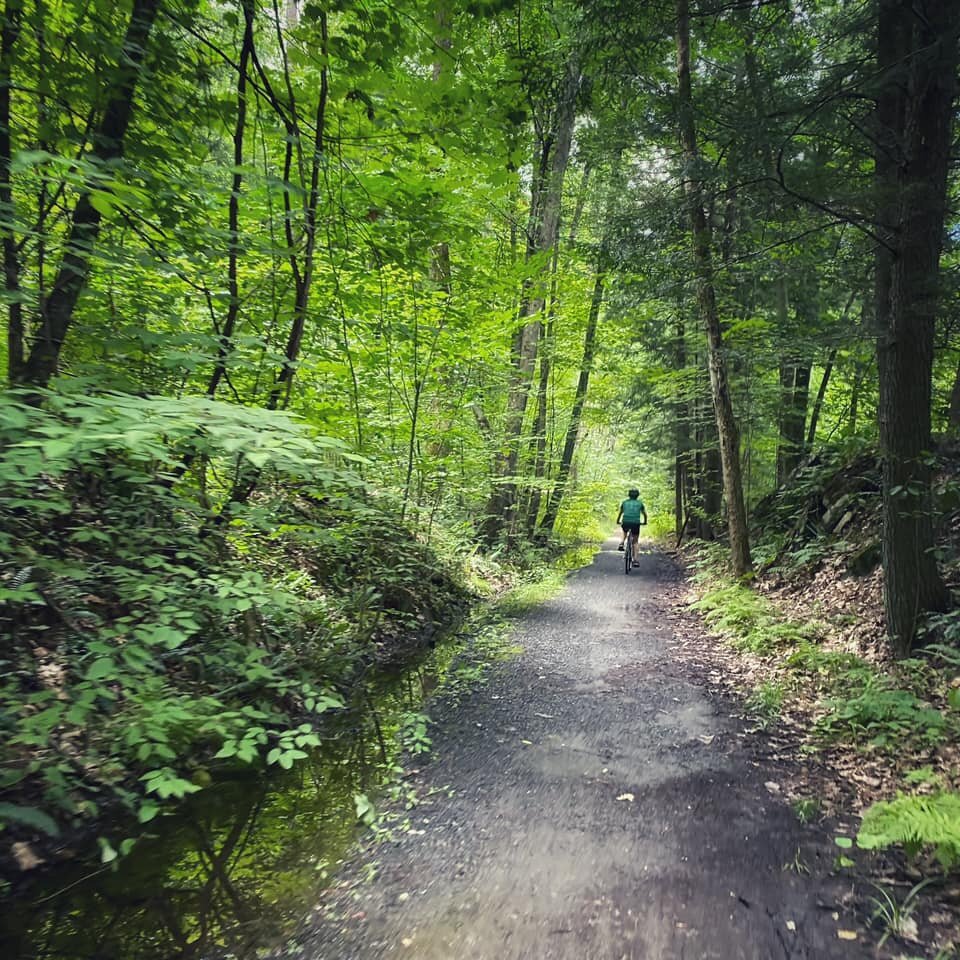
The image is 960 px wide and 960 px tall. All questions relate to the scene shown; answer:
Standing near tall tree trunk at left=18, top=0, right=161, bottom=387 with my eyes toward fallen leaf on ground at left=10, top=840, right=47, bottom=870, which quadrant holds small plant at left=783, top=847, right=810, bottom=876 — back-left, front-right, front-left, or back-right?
front-left

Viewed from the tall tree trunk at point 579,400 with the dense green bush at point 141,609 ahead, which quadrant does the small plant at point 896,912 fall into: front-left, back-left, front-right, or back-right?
front-left

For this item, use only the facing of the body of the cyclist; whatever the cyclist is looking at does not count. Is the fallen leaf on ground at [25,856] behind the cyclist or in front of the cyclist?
behind

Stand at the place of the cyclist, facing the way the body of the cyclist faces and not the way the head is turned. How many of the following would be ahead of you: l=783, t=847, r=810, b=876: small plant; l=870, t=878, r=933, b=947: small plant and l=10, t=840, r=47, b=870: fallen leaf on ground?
0

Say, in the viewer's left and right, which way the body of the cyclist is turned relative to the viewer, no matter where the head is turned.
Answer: facing away from the viewer

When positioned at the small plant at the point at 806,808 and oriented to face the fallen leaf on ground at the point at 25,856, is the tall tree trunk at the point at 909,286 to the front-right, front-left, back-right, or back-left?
back-right

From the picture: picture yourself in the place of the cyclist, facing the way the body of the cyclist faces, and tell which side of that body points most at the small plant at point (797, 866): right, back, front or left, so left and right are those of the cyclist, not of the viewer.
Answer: back

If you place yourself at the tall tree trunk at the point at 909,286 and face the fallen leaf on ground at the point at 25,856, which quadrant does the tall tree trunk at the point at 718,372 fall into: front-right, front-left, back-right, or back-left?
back-right

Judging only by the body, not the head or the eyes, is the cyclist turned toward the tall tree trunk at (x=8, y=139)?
no

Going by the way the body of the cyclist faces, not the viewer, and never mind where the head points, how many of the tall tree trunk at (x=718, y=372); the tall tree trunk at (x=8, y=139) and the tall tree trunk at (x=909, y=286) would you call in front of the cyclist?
0

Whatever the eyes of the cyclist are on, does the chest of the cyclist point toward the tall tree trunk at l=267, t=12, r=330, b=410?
no

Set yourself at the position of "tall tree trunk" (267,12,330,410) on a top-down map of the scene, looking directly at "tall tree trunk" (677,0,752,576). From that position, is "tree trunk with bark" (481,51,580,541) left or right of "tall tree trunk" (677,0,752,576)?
left

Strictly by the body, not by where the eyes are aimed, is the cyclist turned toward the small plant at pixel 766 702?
no

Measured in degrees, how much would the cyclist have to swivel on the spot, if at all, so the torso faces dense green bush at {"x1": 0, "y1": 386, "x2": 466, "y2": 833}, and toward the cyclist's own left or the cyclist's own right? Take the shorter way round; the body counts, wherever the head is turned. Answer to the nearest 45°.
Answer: approximately 180°
